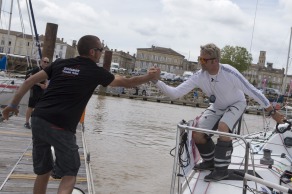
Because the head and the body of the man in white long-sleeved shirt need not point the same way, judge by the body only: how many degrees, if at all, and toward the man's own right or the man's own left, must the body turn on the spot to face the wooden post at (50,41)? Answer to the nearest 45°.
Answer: approximately 90° to the man's own right

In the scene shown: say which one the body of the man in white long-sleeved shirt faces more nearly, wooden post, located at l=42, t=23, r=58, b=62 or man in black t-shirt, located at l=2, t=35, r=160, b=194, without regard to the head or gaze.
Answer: the man in black t-shirt

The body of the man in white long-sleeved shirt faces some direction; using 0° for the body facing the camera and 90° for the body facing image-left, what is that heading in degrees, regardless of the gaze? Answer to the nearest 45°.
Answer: approximately 45°

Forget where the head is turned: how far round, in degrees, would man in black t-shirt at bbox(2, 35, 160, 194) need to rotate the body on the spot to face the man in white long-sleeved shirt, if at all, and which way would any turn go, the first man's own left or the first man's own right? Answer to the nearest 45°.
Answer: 0° — they already face them

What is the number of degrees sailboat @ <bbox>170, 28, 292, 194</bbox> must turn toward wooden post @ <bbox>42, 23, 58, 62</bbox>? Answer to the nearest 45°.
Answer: approximately 90° to its left

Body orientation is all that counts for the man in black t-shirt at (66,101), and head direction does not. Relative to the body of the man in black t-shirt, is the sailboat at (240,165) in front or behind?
in front

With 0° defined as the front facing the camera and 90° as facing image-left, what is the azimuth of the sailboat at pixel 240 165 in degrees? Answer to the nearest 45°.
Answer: approximately 225°

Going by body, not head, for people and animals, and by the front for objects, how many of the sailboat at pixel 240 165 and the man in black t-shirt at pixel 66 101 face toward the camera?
0

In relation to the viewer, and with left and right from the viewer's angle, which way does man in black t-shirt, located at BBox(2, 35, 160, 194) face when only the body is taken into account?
facing away from the viewer and to the right of the viewer
